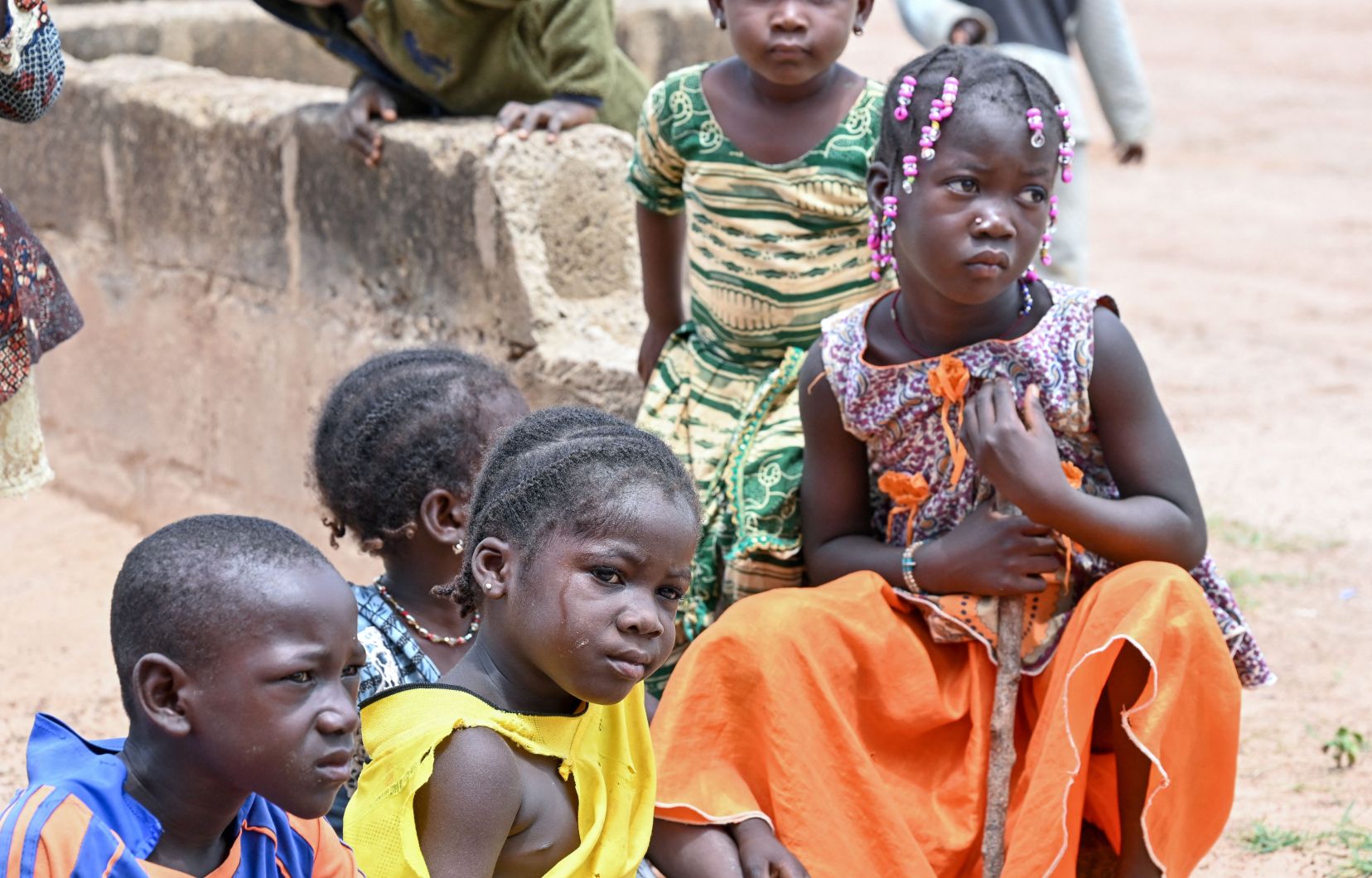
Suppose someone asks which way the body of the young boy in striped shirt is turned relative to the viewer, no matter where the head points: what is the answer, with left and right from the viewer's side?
facing the viewer and to the right of the viewer

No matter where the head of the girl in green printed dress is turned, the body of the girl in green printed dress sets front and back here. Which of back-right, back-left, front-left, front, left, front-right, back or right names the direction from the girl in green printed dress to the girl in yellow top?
front

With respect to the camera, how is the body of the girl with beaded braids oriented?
toward the camera

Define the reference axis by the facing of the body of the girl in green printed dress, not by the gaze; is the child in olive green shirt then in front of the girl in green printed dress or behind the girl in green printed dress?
behind

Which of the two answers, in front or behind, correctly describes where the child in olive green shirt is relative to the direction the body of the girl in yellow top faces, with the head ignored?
behind

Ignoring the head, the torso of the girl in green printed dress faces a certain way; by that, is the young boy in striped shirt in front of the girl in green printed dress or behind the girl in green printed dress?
in front

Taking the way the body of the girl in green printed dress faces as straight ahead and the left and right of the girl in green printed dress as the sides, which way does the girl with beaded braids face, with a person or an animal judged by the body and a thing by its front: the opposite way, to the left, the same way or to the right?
the same way

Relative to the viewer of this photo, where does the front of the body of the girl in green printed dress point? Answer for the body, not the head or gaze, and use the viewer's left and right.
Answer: facing the viewer

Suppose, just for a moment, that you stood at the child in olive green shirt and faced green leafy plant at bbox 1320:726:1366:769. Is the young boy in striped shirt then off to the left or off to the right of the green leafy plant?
right

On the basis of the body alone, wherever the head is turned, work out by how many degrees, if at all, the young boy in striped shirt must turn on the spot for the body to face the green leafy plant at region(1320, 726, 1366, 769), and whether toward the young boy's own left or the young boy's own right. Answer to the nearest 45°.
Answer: approximately 45° to the young boy's own left

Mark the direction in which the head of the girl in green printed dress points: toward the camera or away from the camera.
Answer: toward the camera

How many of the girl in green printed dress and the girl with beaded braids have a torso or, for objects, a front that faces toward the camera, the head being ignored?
2

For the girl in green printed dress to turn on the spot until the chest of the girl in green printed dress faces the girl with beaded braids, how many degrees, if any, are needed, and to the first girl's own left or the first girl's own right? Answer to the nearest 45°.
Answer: approximately 45° to the first girl's own left

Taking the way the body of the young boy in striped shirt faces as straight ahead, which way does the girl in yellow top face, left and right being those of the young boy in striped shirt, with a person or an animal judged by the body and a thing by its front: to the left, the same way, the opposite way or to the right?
the same way

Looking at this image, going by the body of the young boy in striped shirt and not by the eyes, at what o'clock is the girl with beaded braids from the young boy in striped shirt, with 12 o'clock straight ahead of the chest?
The girl with beaded braids is roughly at 10 o'clock from the young boy in striped shirt.
